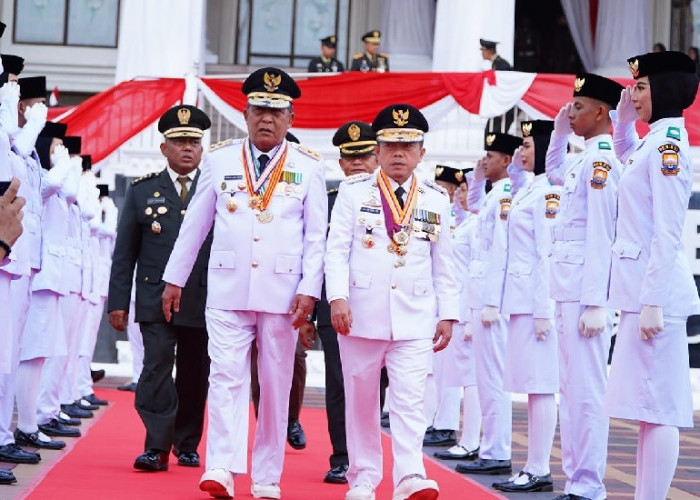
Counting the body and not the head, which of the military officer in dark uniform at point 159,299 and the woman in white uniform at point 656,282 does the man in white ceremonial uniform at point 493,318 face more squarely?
the military officer in dark uniform

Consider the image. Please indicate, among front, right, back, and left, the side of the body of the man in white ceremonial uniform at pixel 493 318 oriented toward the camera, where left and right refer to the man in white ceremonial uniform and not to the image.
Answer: left

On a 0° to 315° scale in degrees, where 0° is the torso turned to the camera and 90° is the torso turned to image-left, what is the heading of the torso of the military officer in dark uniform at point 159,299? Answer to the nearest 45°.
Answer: approximately 0°

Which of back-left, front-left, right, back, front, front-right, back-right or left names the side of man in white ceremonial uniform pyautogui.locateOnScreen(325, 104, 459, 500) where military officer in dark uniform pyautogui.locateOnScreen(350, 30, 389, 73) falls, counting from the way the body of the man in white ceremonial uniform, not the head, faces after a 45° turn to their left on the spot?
back-left

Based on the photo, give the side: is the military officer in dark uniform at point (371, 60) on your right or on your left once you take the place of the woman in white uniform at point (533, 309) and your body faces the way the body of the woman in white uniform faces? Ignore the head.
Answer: on your right

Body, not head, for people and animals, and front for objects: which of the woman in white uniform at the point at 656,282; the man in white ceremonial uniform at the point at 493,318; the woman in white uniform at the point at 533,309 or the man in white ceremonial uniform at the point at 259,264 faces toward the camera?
the man in white ceremonial uniform at the point at 259,264

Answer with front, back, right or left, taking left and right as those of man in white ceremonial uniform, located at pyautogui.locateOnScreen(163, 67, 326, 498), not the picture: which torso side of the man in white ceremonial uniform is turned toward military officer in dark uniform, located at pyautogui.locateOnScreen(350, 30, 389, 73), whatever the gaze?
back

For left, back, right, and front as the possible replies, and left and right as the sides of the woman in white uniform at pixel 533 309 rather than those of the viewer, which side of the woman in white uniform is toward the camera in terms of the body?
left

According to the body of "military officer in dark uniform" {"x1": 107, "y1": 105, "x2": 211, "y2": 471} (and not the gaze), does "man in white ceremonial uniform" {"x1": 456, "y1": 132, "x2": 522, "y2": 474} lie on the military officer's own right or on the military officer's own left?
on the military officer's own left

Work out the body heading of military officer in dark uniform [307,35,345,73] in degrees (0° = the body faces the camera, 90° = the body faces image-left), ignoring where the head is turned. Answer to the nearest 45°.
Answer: approximately 0°

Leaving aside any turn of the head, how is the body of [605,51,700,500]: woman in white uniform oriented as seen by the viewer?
to the viewer's left

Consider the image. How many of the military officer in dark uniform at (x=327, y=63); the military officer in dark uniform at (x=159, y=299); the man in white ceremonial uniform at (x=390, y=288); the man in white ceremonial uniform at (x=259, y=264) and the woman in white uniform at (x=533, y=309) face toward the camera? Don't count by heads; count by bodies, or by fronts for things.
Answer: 4

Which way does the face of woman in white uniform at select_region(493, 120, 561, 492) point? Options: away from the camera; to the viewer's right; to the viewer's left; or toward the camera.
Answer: to the viewer's left
